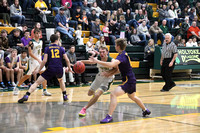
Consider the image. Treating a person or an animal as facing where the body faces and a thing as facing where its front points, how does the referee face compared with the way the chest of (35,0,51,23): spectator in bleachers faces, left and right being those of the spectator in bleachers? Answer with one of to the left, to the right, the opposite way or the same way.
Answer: to the right

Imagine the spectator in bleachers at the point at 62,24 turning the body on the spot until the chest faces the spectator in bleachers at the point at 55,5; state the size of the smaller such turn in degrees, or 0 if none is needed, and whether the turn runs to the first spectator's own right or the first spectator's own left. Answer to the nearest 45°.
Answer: approximately 135° to the first spectator's own left

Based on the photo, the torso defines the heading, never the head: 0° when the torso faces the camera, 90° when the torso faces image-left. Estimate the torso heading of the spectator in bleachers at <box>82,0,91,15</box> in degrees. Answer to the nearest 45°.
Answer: approximately 315°

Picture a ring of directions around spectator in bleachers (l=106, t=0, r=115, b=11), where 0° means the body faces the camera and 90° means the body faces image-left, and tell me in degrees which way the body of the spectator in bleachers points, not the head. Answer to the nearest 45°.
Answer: approximately 0°

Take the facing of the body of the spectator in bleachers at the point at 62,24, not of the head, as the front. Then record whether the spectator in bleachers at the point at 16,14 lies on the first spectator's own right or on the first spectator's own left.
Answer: on the first spectator's own right

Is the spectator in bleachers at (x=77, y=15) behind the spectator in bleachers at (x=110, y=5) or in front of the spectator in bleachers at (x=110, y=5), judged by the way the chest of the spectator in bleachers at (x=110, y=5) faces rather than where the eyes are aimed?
in front

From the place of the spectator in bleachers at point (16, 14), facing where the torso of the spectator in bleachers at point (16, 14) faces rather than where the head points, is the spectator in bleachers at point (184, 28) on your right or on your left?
on your left

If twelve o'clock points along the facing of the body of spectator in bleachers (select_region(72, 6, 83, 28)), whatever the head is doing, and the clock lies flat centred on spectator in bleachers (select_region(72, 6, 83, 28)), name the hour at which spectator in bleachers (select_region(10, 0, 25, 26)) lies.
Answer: spectator in bleachers (select_region(10, 0, 25, 26)) is roughly at 3 o'clock from spectator in bleachers (select_region(72, 6, 83, 28)).

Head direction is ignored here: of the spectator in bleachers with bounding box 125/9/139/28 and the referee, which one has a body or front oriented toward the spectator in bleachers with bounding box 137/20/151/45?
the spectator in bleachers with bounding box 125/9/139/28

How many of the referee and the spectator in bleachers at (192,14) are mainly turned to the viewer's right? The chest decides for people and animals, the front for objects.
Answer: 0

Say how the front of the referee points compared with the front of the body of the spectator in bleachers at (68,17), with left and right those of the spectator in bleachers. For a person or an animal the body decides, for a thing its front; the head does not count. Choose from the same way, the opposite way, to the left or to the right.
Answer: to the right
